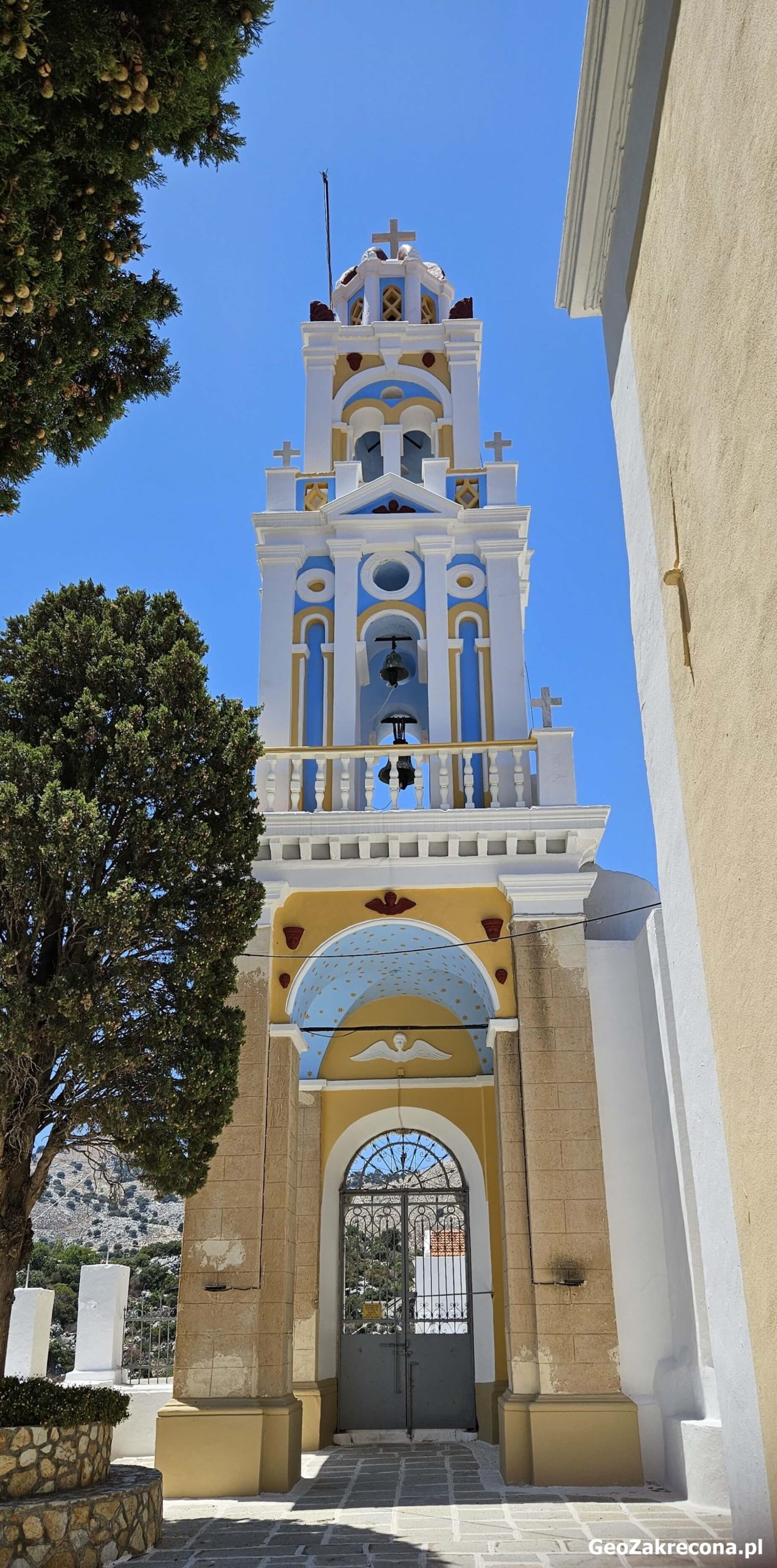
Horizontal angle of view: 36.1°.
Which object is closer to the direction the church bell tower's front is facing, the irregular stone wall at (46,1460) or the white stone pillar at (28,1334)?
the irregular stone wall

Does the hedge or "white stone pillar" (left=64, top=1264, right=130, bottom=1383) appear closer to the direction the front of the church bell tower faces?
the hedge

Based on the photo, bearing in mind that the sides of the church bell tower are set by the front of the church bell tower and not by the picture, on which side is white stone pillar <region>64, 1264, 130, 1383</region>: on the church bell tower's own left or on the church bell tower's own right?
on the church bell tower's own right

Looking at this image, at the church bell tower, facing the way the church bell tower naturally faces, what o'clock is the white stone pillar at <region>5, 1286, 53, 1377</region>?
The white stone pillar is roughly at 3 o'clock from the church bell tower.

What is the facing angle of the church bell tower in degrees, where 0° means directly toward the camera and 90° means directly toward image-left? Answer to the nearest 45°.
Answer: approximately 0°

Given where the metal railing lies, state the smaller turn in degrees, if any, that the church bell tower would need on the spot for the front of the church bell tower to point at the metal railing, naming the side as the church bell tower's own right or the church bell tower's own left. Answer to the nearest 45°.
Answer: approximately 135° to the church bell tower's own right

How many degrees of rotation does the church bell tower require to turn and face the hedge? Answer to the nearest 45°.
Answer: approximately 45° to its right
